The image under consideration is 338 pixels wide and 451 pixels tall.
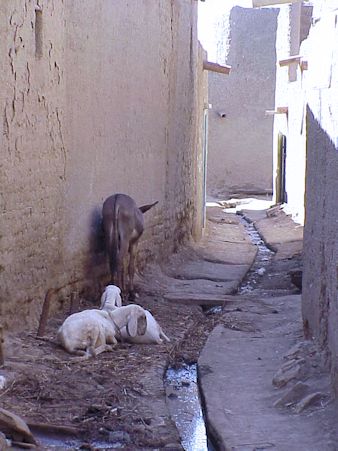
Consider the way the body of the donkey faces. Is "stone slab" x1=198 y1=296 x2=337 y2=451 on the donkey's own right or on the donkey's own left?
on the donkey's own right

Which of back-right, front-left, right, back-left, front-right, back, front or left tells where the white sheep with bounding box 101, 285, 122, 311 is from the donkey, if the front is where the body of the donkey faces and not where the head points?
back-right

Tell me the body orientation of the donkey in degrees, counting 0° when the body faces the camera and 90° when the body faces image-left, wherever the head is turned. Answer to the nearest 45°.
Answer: approximately 225°

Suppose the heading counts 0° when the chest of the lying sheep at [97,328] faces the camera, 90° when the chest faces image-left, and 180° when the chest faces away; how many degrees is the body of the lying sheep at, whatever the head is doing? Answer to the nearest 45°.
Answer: approximately 225°

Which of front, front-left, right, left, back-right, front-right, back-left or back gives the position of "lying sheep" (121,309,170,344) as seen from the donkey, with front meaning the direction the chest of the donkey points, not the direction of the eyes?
back-right
